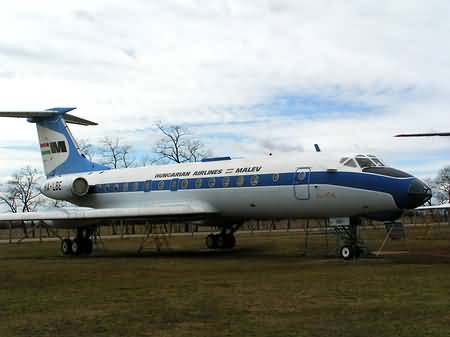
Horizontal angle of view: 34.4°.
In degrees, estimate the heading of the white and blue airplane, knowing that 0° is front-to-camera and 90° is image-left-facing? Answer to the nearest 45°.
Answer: approximately 315°
